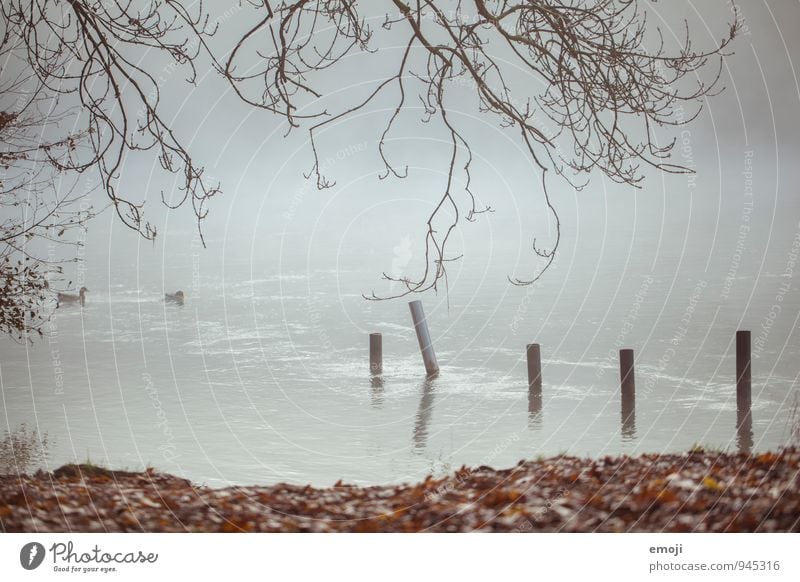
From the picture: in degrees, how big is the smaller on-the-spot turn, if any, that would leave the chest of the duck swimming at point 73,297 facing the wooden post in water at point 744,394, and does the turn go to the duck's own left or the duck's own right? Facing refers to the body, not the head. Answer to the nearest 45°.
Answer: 0° — it already faces it

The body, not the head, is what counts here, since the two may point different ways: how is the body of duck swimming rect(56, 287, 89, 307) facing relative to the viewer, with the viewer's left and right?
facing to the right of the viewer
